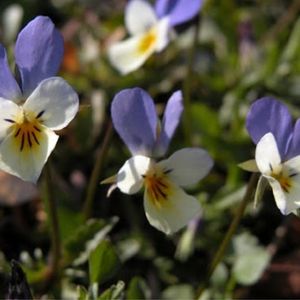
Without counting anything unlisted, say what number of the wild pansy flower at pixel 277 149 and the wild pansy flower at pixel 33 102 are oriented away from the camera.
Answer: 0

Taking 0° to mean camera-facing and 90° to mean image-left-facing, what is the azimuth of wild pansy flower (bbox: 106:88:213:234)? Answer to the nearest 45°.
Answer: approximately 315°

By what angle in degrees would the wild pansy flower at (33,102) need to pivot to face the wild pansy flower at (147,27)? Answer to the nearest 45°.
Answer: approximately 135° to its left

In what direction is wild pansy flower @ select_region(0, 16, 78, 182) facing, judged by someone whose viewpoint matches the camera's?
facing the viewer

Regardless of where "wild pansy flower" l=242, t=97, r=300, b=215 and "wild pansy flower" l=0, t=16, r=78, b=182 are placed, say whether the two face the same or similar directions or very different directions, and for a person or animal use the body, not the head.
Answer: same or similar directions
